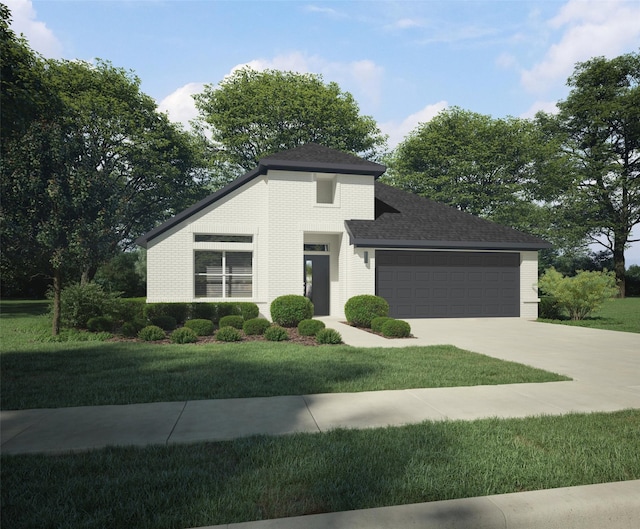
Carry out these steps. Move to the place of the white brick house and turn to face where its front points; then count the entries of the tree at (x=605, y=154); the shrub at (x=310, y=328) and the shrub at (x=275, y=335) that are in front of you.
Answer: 2

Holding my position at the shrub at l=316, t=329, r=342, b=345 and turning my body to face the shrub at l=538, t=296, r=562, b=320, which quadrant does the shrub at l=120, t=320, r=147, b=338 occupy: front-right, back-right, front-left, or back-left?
back-left

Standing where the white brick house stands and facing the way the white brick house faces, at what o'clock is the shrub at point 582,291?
The shrub is roughly at 9 o'clock from the white brick house.

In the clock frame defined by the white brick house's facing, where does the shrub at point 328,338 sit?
The shrub is roughly at 12 o'clock from the white brick house.

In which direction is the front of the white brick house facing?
toward the camera

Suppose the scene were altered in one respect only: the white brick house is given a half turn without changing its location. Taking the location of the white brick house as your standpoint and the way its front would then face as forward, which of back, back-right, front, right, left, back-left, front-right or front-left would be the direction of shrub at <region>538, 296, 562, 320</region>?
right

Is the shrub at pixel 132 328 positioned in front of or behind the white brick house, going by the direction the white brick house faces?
in front

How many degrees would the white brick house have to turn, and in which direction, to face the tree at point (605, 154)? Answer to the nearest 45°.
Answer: approximately 135° to its left

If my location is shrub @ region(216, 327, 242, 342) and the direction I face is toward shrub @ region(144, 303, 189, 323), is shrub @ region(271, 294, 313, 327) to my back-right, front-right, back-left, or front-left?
front-right

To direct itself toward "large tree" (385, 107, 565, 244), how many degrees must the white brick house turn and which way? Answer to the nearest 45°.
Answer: approximately 135° to its left

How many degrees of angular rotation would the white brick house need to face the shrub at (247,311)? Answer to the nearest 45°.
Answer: approximately 45° to its right

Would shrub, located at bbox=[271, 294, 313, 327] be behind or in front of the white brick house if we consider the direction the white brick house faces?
in front

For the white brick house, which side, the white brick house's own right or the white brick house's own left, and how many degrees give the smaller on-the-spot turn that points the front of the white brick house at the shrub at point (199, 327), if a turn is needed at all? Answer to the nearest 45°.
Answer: approximately 45° to the white brick house's own right

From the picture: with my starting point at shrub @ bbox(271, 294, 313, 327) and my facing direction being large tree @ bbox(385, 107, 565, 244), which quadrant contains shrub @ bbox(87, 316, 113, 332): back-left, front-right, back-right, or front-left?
back-left

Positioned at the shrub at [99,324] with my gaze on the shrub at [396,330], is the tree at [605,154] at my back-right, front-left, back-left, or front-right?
front-left

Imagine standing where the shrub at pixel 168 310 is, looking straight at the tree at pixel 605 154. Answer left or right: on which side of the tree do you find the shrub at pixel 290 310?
right

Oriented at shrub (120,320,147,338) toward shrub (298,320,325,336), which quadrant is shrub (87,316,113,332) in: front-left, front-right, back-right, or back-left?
back-left

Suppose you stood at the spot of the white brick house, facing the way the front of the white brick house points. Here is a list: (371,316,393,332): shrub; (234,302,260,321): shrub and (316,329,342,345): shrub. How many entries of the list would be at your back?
0

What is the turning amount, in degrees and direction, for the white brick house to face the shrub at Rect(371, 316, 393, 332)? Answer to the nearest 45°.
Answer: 0° — it already faces it

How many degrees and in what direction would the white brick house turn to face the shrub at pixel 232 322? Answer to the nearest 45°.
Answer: approximately 45° to its right

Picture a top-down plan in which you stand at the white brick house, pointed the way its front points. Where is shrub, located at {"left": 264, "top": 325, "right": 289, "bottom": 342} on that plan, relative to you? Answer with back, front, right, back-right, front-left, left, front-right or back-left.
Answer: front
